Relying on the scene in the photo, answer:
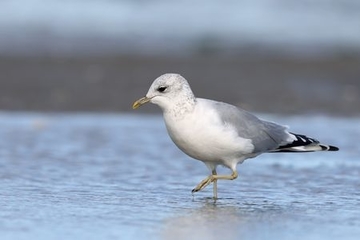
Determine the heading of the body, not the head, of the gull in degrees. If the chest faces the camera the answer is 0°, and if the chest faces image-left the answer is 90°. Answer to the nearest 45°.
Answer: approximately 90°
